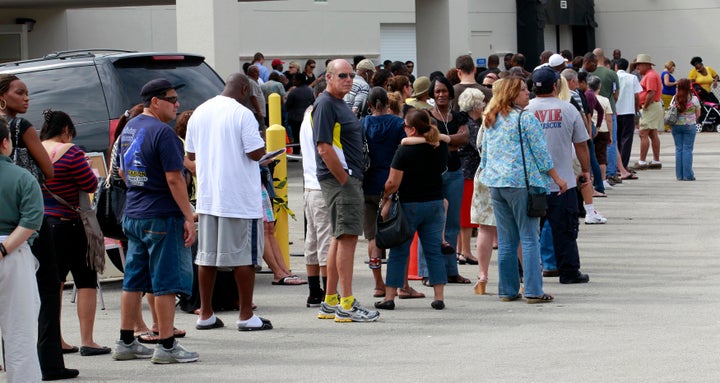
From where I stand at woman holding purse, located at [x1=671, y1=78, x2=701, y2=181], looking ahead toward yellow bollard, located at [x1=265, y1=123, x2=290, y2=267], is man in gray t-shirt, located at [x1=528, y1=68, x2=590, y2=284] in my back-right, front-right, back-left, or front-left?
front-left

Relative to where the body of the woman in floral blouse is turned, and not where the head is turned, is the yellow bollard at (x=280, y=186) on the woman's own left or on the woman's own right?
on the woman's own left

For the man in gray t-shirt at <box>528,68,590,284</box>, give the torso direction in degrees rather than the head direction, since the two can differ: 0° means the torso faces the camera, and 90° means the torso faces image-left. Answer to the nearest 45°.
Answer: approximately 225°

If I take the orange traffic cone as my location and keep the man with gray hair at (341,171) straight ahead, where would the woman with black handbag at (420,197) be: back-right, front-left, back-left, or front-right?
front-left

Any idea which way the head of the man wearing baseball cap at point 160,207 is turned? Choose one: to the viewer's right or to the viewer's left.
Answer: to the viewer's right

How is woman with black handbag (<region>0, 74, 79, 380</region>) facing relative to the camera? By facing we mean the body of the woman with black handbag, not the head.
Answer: to the viewer's right

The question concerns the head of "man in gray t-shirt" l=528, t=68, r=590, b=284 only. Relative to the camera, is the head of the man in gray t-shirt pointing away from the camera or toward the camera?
away from the camera

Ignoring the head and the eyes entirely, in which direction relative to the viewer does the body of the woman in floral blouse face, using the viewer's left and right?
facing away from the viewer and to the right of the viewer

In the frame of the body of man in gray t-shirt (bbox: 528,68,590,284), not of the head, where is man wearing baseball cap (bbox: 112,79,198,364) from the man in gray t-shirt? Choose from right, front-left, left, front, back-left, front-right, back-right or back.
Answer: back
